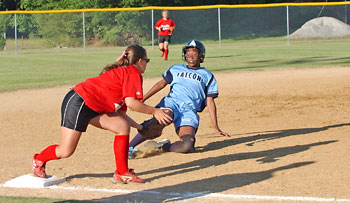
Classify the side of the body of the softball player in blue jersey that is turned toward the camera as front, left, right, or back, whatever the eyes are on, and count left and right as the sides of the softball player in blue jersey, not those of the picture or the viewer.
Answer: front

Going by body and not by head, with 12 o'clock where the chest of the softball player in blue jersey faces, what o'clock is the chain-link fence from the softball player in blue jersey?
The chain-link fence is roughly at 6 o'clock from the softball player in blue jersey.

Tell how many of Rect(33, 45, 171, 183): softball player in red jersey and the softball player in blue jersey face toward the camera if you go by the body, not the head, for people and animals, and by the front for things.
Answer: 1

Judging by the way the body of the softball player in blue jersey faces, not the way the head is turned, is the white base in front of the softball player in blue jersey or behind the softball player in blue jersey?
in front

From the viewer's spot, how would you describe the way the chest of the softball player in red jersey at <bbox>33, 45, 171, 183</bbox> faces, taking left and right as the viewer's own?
facing to the right of the viewer

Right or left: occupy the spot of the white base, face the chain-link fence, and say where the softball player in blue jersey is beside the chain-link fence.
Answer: right

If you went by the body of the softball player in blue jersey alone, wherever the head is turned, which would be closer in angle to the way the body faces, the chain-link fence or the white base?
the white base

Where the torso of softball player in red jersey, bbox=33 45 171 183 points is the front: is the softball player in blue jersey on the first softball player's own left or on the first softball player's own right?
on the first softball player's own left

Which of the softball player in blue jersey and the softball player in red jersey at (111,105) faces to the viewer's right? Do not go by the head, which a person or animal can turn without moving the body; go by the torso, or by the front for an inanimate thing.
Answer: the softball player in red jersey

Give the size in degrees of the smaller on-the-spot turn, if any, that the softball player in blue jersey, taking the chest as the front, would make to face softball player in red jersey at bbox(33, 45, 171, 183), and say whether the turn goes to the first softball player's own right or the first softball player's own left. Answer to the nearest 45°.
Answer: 0° — they already face them

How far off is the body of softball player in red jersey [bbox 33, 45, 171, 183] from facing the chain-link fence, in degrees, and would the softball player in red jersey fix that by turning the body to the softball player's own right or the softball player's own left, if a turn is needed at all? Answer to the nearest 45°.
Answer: approximately 90° to the softball player's own left

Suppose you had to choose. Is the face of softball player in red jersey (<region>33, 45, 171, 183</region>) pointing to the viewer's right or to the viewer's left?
to the viewer's right

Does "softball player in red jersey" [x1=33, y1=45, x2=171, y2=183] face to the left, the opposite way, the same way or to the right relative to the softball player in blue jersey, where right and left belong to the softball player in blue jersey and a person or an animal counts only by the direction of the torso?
to the left
